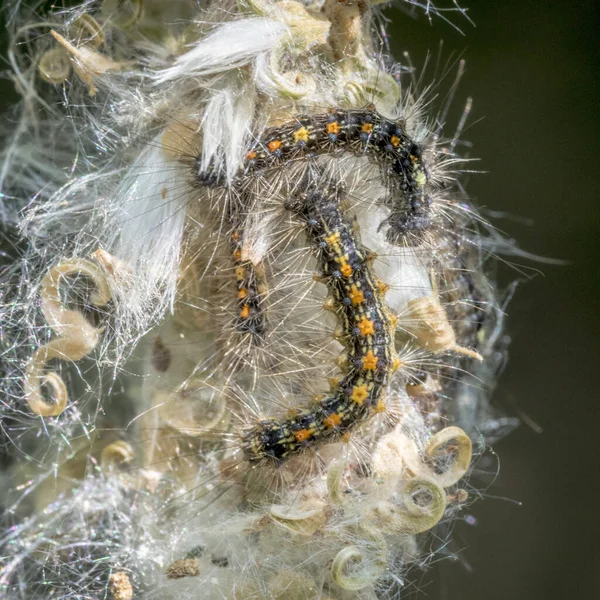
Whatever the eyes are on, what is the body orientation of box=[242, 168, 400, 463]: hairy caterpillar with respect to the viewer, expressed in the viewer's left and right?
facing to the left of the viewer
